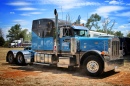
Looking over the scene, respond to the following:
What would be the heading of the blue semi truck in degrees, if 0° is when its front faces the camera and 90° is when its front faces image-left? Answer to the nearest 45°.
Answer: approximately 315°
